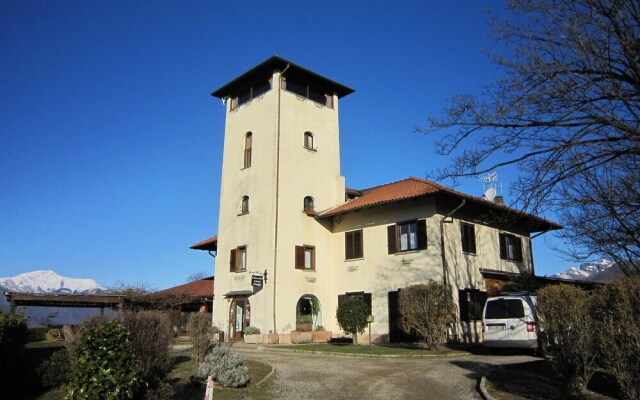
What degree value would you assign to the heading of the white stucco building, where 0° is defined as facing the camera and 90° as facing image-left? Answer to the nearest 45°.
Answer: approximately 45°

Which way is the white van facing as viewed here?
away from the camera

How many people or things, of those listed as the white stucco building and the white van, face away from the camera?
1

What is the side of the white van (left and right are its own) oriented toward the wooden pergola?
left

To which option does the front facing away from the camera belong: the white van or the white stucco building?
the white van

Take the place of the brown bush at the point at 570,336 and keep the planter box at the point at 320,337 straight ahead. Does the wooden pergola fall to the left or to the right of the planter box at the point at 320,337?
left
